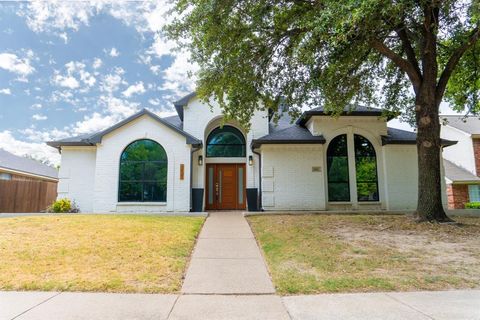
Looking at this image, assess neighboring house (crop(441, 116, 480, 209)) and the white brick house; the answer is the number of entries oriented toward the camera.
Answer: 2

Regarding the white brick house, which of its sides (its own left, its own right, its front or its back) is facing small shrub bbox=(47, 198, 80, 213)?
right

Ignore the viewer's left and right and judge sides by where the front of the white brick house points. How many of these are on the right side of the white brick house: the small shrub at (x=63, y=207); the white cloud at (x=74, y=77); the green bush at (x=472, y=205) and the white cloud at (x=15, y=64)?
3

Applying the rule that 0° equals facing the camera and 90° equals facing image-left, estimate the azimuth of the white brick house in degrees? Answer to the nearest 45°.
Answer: approximately 0°

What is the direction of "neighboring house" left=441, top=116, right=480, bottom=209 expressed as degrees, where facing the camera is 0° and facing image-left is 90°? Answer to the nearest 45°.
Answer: approximately 0°

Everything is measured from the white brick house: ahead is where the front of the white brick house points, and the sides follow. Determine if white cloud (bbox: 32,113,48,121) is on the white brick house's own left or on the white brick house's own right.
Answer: on the white brick house's own right

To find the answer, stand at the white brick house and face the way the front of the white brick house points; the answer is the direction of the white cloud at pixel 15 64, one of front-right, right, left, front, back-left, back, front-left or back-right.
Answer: right
